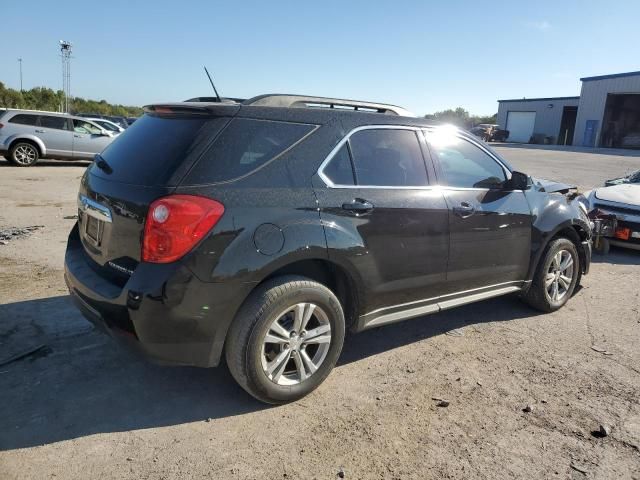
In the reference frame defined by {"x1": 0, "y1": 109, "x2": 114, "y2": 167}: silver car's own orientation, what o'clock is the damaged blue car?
The damaged blue car is roughly at 2 o'clock from the silver car.

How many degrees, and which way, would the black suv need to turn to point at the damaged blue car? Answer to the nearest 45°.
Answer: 0° — it already faces it

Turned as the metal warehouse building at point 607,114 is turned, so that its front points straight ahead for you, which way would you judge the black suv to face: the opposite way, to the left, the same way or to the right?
the opposite way

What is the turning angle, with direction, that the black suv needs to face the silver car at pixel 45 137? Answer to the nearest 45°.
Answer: approximately 90° to its left

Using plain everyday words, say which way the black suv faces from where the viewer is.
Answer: facing away from the viewer and to the right of the viewer

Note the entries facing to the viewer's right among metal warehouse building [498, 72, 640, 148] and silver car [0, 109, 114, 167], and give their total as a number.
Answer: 1

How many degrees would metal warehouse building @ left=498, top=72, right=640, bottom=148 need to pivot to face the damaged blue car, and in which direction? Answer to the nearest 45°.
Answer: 0° — it already faces it

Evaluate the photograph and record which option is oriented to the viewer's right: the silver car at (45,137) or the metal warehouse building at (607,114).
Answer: the silver car

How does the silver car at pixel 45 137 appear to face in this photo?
to the viewer's right
